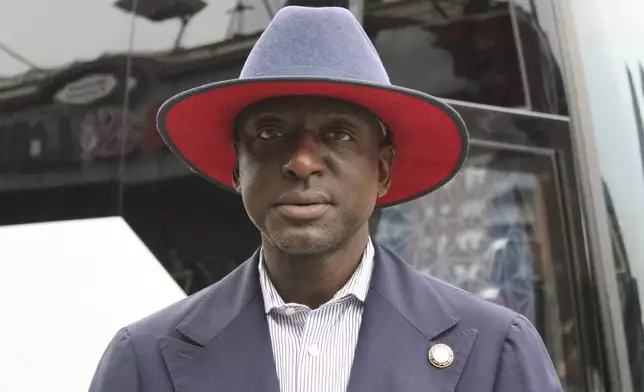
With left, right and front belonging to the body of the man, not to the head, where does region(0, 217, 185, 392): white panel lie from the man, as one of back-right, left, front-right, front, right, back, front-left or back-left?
back-right

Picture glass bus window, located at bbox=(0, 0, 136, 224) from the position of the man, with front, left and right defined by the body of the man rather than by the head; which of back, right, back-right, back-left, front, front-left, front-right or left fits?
back-right

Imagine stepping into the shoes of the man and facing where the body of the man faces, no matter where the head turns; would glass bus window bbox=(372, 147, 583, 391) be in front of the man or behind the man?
behind

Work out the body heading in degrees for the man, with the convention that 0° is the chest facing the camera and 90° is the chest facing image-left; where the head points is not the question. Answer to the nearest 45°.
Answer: approximately 0°
